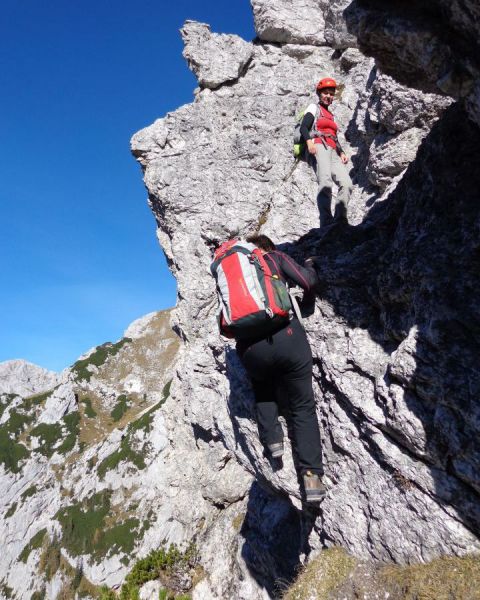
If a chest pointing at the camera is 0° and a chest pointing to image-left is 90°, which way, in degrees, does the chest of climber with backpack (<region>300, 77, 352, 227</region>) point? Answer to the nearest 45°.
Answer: approximately 315°
